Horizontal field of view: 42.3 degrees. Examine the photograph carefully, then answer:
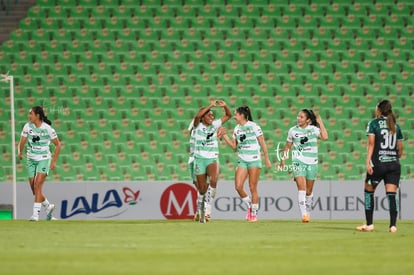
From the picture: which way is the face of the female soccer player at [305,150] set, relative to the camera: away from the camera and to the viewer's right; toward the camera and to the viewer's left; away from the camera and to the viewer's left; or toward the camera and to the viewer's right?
toward the camera and to the viewer's left

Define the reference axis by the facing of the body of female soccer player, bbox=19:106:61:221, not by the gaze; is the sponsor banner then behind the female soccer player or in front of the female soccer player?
behind

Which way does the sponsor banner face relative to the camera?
toward the camera

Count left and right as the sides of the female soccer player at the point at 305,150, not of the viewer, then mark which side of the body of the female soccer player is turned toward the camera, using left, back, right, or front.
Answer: front

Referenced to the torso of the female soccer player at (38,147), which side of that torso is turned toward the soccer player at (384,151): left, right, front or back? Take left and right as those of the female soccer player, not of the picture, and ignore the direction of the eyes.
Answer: left

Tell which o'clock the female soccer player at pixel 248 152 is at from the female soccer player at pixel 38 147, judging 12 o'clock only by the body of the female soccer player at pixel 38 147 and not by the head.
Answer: the female soccer player at pixel 248 152 is roughly at 8 o'clock from the female soccer player at pixel 38 147.

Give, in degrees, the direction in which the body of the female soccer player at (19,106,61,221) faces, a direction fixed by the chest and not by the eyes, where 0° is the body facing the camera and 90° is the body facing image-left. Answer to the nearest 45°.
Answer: approximately 45°

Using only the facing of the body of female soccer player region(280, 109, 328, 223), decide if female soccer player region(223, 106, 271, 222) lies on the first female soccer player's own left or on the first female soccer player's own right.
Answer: on the first female soccer player's own right

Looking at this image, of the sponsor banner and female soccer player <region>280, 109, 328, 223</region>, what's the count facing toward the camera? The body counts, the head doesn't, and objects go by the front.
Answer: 2

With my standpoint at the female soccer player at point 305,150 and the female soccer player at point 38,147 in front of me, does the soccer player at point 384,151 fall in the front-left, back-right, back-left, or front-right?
back-left
